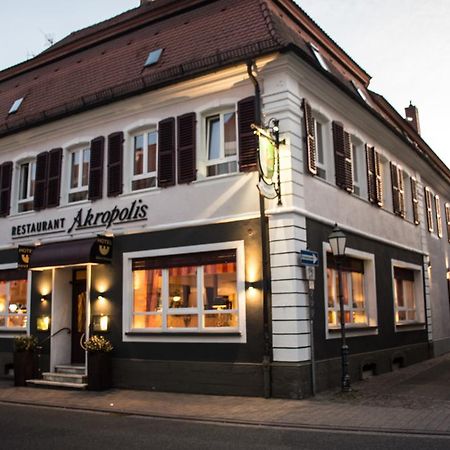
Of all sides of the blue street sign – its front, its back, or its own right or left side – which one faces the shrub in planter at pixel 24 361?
back

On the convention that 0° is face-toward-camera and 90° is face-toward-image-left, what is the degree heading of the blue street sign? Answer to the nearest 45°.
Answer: approximately 0°

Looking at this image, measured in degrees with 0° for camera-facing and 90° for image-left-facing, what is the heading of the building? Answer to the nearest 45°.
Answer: approximately 45°
